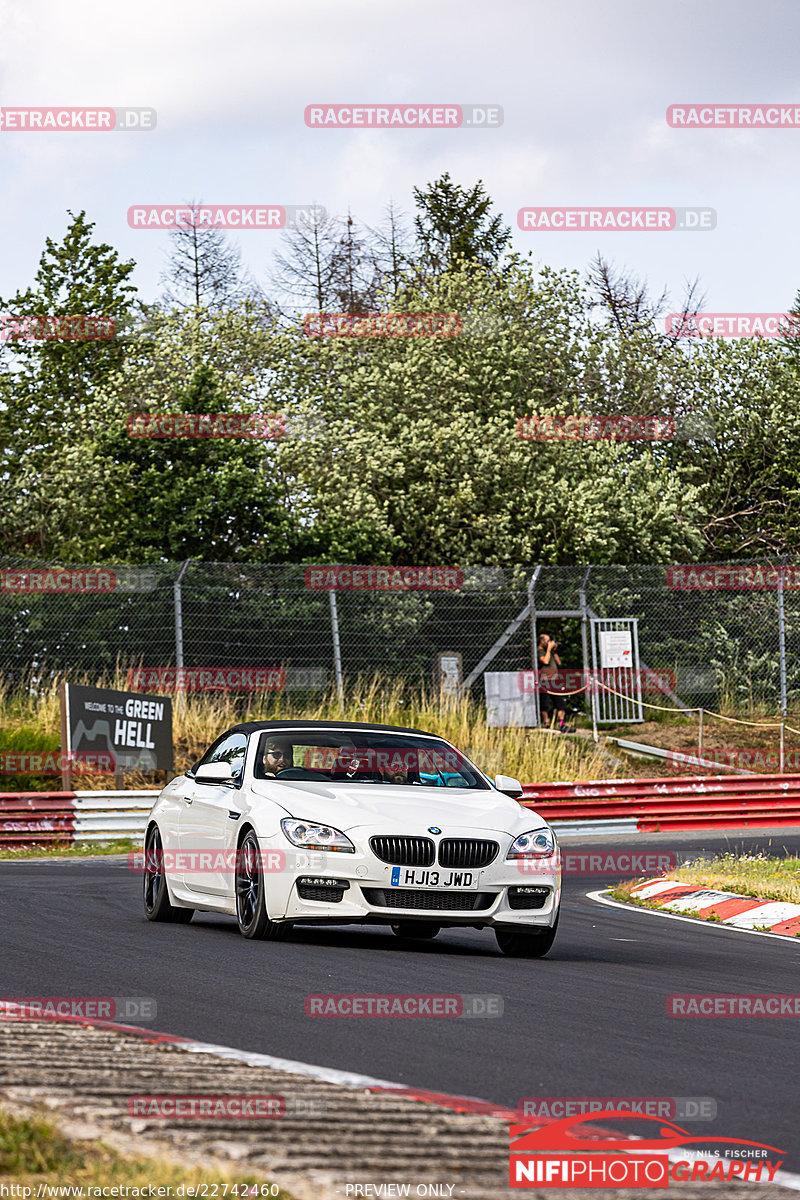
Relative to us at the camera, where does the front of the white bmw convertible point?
facing the viewer and to the right of the viewer

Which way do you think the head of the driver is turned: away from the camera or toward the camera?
toward the camera

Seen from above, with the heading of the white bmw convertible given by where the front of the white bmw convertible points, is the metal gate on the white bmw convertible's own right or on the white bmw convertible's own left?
on the white bmw convertible's own left

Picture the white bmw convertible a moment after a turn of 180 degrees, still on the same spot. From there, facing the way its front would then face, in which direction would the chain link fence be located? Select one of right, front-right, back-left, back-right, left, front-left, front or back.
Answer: front-right

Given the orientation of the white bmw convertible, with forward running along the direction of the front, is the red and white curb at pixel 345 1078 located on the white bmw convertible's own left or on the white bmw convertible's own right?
on the white bmw convertible's own right

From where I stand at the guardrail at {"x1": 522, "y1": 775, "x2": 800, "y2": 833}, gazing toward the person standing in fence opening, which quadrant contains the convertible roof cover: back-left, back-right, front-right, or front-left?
back-left

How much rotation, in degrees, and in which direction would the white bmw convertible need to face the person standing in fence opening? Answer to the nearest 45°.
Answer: approximately 135° to its left

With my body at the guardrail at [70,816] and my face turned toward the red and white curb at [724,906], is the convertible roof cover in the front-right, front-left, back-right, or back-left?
front-right

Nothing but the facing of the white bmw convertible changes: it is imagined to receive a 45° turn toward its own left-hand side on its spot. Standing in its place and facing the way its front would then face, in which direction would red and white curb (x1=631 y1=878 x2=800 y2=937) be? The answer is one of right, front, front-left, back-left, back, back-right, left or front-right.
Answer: front-left
